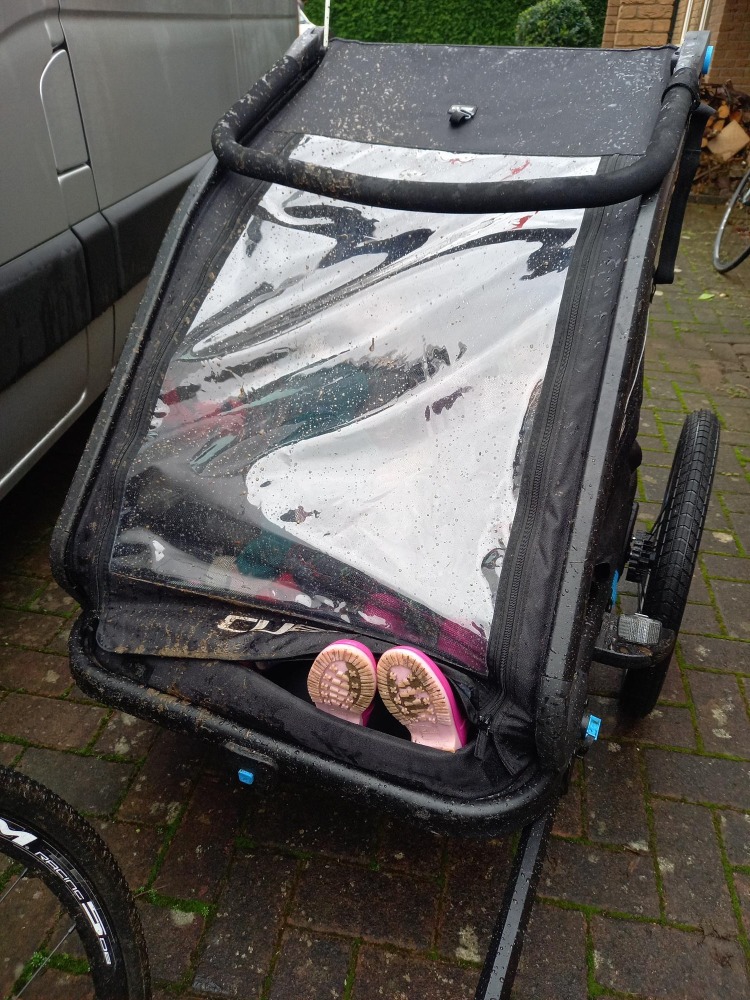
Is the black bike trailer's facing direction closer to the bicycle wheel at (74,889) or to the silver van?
the bicycle wheel

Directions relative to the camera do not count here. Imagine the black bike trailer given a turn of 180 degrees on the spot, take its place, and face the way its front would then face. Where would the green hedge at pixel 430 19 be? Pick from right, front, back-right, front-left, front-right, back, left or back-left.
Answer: front-left

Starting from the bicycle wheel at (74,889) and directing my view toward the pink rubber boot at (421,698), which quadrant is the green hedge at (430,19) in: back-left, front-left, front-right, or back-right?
front-left

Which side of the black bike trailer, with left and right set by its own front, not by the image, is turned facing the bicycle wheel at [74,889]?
front

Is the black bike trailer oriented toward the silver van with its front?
no

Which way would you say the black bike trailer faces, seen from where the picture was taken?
facing the viewer and to the left of the viewer

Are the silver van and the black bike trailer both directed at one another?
no
